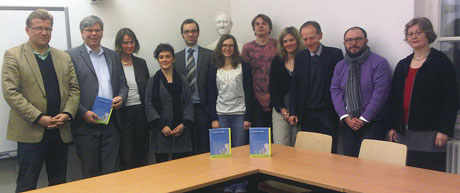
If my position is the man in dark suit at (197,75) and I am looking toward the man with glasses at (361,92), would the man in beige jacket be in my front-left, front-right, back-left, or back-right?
back-right

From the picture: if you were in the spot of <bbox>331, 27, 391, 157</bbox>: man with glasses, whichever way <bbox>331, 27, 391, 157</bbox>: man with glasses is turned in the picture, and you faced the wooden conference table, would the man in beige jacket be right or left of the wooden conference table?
right

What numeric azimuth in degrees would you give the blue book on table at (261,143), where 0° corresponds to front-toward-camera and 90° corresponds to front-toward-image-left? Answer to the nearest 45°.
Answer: approximately 0°

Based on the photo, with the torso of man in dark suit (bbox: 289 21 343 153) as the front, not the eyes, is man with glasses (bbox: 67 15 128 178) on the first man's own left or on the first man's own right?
on the first man's own right

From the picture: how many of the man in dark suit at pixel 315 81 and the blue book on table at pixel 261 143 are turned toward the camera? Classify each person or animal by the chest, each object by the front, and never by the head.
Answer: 2

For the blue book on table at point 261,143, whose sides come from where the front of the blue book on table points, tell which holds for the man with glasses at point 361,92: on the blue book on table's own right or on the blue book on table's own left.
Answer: on the blue book on table's own left

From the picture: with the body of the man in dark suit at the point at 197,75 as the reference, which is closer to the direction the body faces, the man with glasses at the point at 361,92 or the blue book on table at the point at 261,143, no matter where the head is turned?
the blue book on table

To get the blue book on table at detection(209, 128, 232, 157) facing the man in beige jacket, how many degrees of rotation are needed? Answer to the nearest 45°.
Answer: approximately 90° to its right
